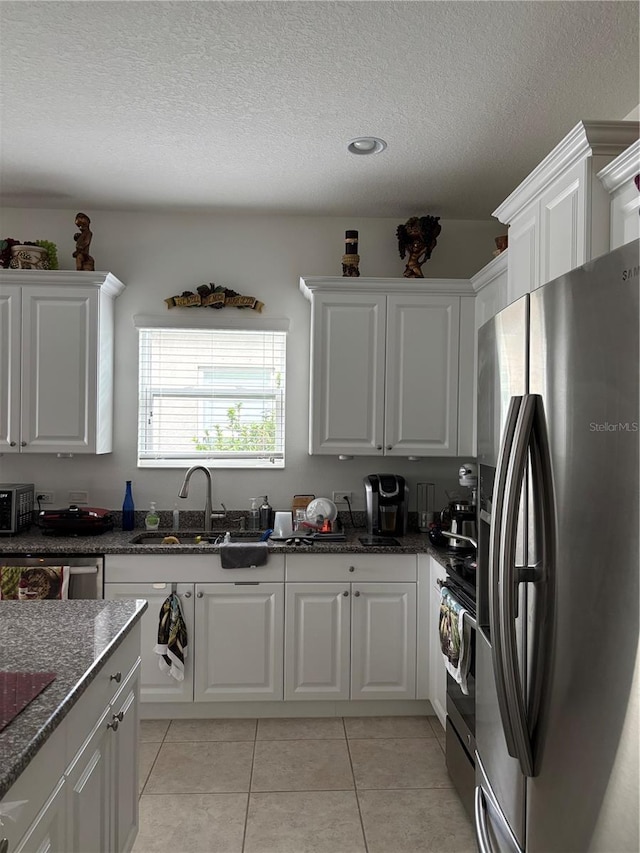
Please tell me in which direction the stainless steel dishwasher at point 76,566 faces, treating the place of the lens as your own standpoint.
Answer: facing the viewer

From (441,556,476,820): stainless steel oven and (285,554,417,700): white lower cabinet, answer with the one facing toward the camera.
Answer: the white lower cabinet

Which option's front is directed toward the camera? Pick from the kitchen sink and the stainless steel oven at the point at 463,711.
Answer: the kitchen sink

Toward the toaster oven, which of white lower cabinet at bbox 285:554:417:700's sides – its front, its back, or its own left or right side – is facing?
right

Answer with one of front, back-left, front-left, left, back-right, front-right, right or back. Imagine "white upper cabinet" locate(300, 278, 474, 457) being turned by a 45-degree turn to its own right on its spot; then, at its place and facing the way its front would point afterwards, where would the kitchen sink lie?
front-right

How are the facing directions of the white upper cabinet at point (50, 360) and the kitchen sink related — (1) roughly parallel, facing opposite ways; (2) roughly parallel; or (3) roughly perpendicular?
roughly parallel

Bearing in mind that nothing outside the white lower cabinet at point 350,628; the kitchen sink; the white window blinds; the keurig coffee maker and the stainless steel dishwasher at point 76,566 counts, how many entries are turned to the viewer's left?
0

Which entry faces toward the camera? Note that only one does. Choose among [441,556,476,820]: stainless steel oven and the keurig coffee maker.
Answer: the keurig coffee maker

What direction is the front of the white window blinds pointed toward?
toward the camera

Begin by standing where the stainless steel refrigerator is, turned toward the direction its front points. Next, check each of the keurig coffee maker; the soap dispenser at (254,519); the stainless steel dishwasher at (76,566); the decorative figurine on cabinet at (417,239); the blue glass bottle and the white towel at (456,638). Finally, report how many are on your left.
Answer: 0

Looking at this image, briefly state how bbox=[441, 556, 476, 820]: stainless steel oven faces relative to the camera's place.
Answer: facing to the left of the viewer

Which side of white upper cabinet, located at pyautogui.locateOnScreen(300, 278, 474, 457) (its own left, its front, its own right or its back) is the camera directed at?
front

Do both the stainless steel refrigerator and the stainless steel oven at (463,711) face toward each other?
no

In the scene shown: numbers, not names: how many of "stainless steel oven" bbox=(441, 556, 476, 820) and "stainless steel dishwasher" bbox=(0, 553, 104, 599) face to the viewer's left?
1
